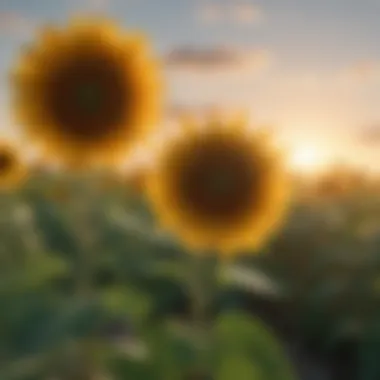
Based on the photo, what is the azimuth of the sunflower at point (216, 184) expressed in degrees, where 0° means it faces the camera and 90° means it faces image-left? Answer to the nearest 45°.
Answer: approximately 0°
